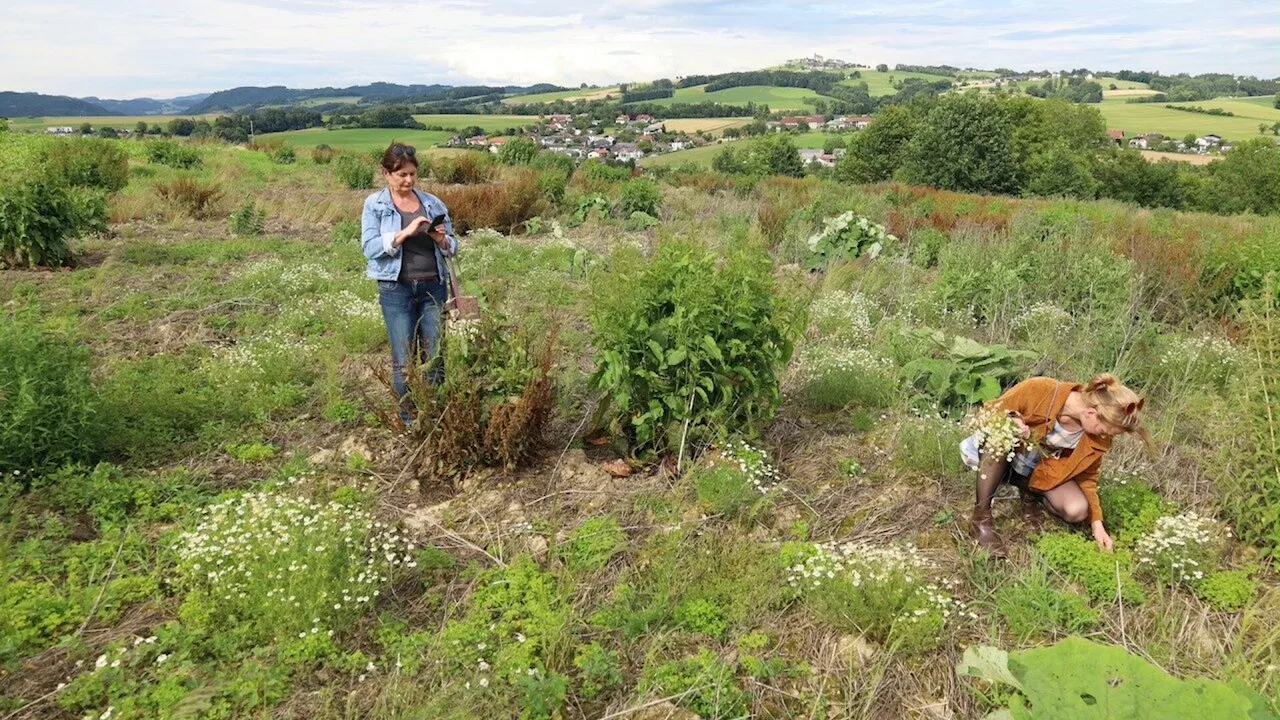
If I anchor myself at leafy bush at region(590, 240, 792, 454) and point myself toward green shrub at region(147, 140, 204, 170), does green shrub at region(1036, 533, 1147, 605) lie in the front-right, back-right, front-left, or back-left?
back-right

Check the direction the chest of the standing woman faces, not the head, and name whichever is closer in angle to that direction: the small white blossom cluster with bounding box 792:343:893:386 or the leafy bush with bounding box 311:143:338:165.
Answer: the small white blossom cluster

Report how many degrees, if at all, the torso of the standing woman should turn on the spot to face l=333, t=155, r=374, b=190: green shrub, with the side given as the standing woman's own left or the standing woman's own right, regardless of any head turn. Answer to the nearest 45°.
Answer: approximately 135° to the standing woman's own left

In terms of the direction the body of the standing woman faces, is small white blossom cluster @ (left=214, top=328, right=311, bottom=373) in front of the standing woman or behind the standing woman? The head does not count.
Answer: behind

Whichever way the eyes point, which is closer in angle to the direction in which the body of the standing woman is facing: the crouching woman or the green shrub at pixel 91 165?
the crouching woman

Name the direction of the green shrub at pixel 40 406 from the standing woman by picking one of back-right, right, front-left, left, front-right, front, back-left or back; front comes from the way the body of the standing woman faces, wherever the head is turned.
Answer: back-right

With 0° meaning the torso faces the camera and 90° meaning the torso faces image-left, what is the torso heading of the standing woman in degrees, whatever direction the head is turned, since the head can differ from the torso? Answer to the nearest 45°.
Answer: approximately 315°

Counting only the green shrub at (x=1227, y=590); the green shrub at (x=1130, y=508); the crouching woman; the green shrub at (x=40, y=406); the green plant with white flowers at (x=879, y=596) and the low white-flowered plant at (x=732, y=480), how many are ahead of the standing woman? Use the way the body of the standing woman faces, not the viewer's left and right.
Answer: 5

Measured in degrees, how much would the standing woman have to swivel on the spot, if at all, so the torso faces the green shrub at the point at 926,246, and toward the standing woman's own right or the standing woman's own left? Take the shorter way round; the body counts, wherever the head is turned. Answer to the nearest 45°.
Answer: approximately 90° to the standing woman's own left
